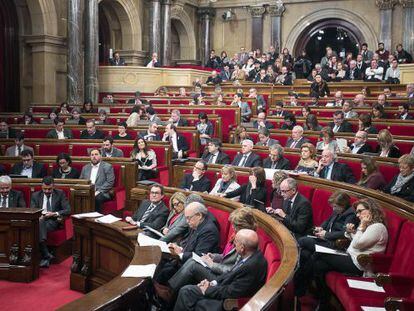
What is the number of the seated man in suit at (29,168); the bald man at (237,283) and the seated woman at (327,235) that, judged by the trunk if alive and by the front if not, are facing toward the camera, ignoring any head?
1

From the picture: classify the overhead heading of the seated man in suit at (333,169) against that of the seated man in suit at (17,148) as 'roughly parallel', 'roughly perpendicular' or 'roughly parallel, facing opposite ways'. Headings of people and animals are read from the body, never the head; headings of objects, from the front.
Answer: roughly perpendicular

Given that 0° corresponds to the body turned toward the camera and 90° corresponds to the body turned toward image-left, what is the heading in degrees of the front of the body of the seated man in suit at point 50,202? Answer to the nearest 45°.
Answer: approximately 0°

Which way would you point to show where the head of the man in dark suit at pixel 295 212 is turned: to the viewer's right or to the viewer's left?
to the viewer's left

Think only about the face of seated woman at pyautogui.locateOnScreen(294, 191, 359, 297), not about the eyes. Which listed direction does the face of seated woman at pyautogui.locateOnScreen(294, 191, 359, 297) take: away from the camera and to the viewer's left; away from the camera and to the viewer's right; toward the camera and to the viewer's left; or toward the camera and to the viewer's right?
toward the camera and to the viewer's left

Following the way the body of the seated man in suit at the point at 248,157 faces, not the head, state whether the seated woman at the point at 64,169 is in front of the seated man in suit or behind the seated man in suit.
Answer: in front

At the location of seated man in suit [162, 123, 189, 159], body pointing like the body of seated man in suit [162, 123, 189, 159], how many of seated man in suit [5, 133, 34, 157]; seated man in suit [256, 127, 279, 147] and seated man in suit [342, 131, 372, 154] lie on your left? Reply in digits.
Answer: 2

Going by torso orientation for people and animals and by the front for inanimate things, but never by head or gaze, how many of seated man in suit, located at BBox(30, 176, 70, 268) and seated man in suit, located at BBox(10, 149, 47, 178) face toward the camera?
2

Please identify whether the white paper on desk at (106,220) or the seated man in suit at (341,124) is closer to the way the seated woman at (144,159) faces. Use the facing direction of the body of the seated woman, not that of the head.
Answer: the white paper on desk

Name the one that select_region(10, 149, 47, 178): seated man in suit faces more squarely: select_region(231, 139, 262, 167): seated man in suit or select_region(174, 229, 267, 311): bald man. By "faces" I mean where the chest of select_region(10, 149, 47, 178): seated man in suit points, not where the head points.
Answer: the bald man

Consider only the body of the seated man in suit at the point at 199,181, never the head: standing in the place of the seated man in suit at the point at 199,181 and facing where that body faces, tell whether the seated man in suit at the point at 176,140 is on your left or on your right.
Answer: on your right

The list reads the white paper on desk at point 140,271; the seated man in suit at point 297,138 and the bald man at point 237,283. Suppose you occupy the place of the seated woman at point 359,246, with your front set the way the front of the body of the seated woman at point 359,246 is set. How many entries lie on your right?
1

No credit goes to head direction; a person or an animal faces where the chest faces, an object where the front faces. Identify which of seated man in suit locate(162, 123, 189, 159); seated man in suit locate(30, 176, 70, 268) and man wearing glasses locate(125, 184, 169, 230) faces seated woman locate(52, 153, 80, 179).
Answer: seated man in suit locate(162, 123, 189, 159)

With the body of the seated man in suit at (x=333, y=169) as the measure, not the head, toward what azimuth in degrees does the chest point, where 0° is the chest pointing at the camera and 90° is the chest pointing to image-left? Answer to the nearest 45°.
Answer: approximately 45°

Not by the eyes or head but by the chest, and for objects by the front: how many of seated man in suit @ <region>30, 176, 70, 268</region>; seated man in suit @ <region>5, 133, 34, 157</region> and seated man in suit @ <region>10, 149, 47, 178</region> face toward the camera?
3

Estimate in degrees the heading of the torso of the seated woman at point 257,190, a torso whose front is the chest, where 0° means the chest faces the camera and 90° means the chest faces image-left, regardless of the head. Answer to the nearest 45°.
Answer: approximately 45°
